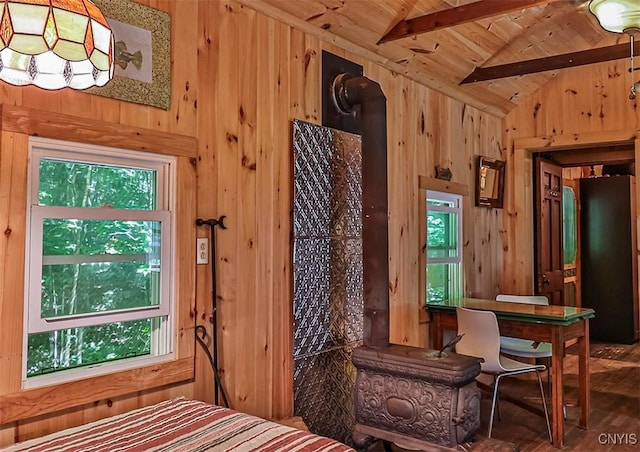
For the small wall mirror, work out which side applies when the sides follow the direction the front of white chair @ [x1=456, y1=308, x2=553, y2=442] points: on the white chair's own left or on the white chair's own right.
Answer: on the white chair's own left

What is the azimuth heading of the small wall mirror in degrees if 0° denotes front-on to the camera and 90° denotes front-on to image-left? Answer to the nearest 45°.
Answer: approximately 315°

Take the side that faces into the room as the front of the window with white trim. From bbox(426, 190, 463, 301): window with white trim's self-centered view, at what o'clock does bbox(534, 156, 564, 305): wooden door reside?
The wooden door is roughly at 9 o'clock from the window with white trim.

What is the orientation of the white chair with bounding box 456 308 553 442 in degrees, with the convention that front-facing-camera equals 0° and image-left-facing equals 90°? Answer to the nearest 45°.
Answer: approximately 225°

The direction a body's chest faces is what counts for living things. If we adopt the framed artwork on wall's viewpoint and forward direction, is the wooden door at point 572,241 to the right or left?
on its left

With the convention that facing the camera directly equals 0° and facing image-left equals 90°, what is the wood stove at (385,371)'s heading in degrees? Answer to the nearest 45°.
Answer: approximately 315°

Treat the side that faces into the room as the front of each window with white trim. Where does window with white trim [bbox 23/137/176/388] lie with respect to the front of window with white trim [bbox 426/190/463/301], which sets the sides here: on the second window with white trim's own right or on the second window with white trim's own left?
on the second window with white trim's own right

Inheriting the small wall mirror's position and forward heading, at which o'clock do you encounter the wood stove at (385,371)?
The wood stove is roughly at 2 o'clock from the small wall mirror.
